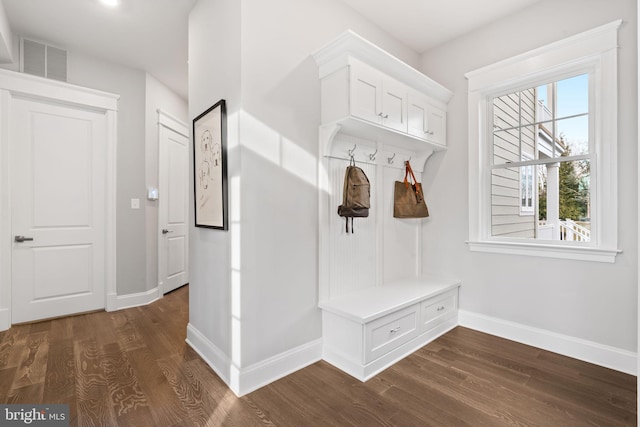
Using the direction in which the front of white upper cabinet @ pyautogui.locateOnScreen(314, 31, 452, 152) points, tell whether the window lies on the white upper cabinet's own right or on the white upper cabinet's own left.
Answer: on the white upper cabinet's own left

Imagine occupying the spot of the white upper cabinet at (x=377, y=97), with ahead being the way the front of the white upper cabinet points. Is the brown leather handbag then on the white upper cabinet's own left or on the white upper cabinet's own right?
on the white upper cabinet's own left

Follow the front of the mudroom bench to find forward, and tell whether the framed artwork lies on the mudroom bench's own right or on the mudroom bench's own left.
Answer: on the mudroom bench's own right

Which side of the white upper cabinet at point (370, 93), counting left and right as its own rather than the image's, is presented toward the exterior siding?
left

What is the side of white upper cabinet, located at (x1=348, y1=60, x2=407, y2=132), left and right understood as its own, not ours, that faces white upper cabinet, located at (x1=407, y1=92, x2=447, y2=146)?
left

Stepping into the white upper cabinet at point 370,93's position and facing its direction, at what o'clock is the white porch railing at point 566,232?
The white porch railing is roughly at 10 o'clock from the white upper cabinet.

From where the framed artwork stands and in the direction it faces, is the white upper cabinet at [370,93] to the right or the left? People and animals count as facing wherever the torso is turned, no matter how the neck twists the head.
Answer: on its left

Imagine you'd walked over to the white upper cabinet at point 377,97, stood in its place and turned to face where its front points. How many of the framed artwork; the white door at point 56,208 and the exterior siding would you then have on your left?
1

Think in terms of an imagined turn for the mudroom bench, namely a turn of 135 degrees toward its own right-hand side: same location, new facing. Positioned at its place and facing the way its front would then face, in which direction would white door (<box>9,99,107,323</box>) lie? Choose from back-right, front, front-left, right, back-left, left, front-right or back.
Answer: front
